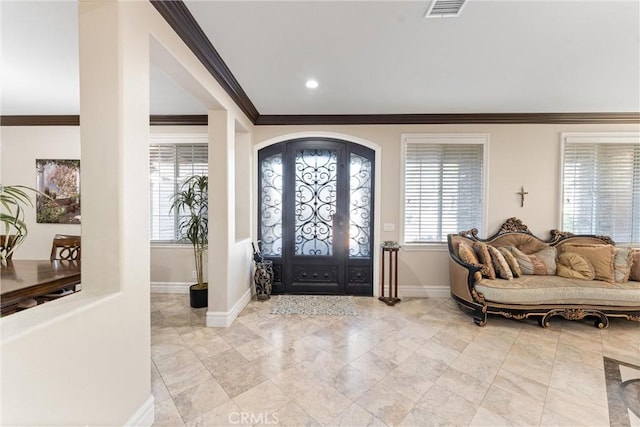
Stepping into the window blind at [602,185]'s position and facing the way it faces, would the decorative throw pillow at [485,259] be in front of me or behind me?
in front

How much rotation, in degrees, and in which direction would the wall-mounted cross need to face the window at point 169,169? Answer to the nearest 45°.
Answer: approximately 45° to its right

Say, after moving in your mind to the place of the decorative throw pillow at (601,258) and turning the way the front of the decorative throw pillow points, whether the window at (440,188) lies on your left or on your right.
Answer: on your right

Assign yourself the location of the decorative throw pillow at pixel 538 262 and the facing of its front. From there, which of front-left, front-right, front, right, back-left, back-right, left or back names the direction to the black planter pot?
front-right

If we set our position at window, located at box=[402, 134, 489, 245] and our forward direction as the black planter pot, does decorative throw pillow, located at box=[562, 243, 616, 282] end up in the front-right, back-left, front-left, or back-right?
back-left

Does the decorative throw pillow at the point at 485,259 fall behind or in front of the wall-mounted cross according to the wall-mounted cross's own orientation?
in front

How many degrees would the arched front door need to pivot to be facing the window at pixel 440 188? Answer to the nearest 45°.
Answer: approximately 90° to its left

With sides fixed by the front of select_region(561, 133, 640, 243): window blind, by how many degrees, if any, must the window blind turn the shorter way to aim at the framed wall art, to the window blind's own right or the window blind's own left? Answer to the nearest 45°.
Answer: approximately 45° to the window blind's own right

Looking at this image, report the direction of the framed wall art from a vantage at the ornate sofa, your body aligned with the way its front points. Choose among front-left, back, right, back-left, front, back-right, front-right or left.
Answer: right

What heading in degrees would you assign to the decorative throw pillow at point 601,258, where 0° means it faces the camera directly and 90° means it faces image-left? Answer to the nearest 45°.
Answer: approximately 0°
